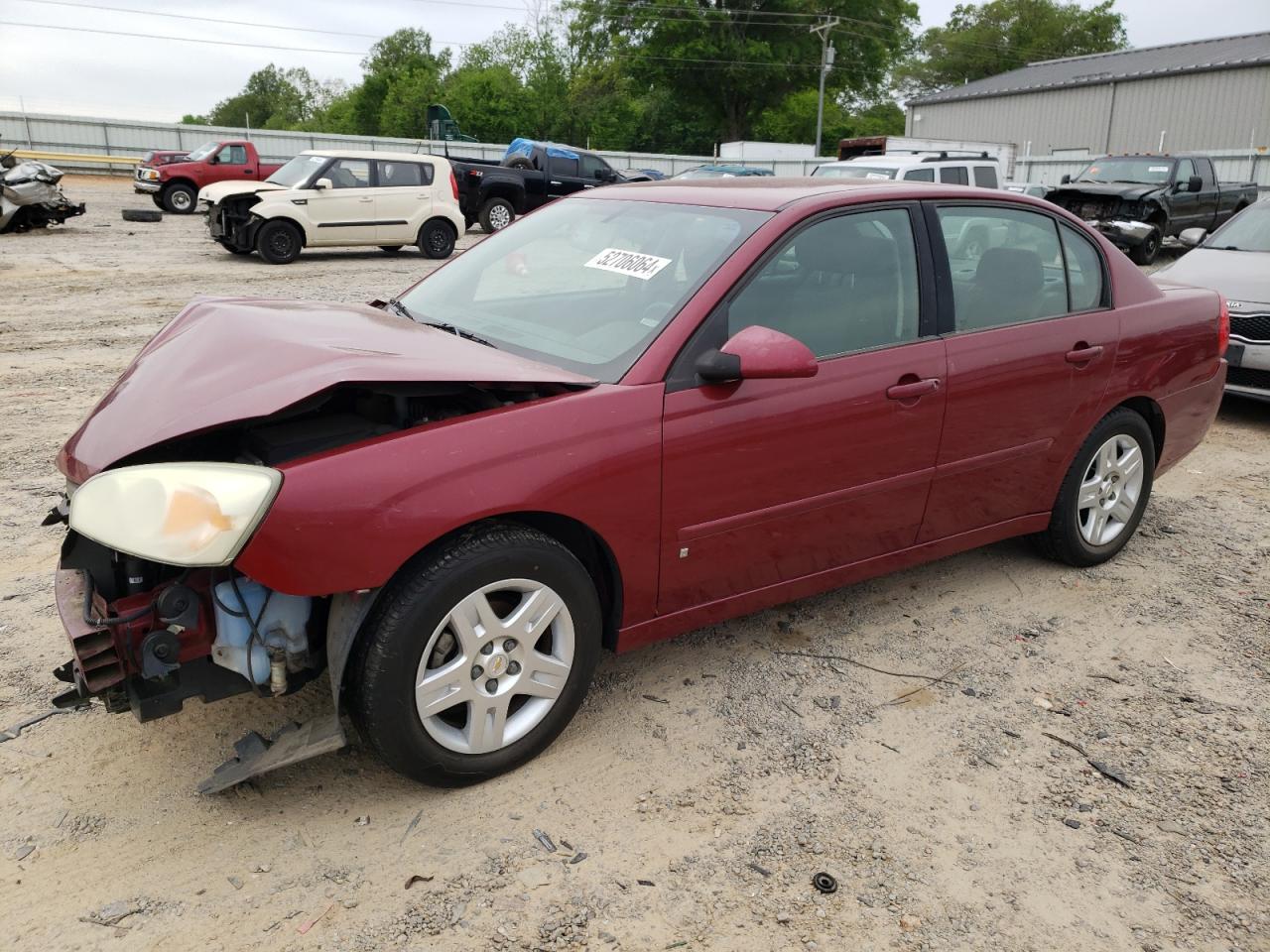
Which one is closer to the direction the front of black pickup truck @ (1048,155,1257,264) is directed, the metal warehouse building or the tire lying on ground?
the tire lying on ground

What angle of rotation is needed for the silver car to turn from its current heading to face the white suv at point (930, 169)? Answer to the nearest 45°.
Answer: approximately 90° to its right

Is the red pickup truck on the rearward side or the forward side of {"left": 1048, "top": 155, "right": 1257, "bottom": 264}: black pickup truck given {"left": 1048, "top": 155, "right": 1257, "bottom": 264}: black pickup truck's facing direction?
on the forward side

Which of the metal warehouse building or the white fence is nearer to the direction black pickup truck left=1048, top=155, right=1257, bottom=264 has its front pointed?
the white fence

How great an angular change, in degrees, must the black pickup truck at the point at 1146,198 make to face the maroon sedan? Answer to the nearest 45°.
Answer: approximately 45° to its left

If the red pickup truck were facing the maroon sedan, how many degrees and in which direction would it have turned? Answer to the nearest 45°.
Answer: approximately 45° to its left

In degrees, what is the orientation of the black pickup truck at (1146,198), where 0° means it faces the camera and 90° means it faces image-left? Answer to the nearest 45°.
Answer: approximately 45°

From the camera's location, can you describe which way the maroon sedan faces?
facing the viewer and to the left of the viewer

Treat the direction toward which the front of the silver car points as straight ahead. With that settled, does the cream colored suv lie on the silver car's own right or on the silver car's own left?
on the silver car's own right
